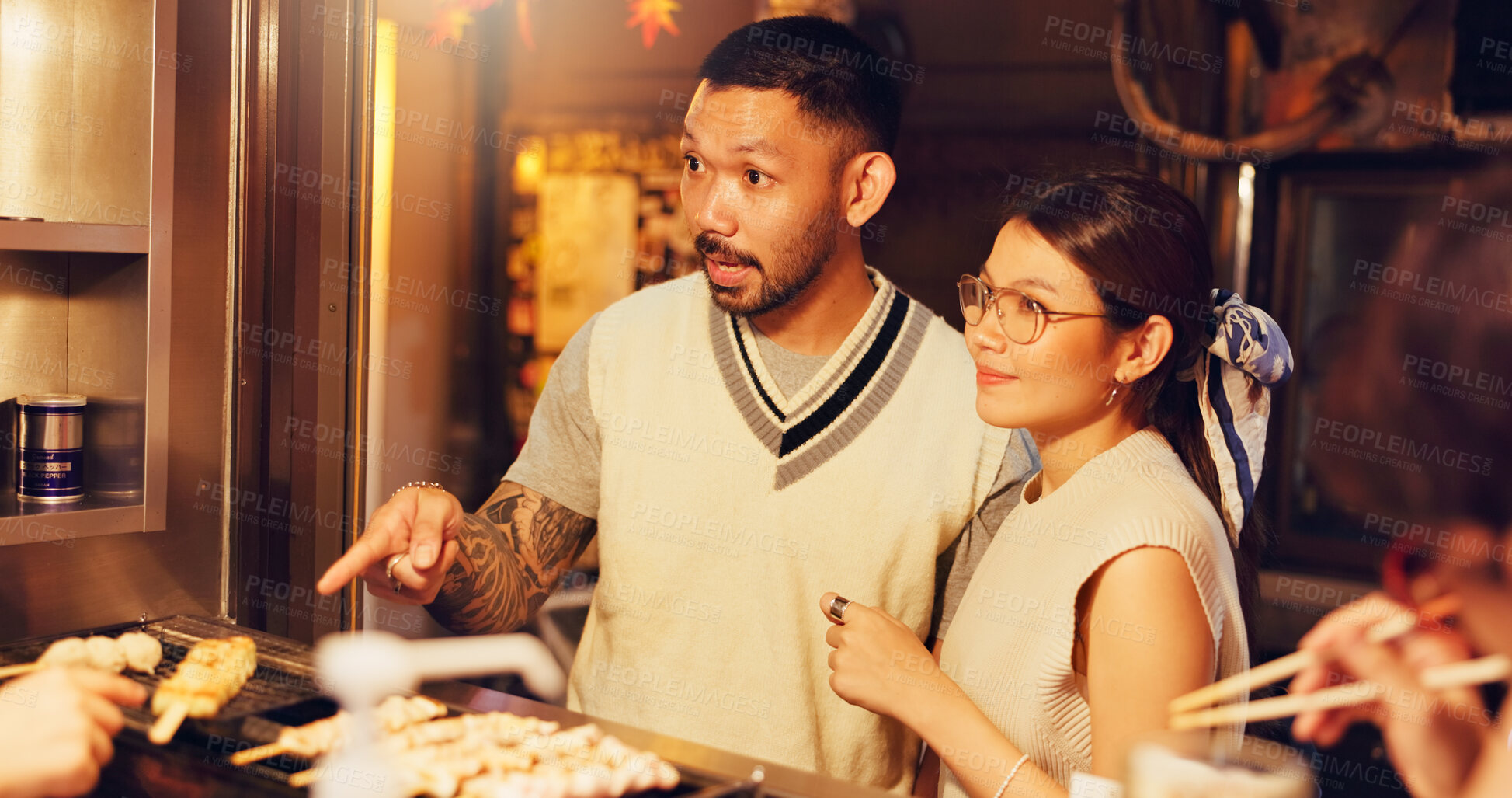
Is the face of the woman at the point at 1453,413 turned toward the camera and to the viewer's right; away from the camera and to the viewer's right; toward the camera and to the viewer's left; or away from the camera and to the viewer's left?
away from the camera and to the viewer's left

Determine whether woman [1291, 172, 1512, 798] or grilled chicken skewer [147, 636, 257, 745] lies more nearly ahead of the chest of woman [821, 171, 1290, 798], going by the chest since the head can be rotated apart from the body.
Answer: the grilled chicken skewer

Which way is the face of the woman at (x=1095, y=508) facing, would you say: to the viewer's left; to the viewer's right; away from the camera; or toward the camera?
to the viewer's left

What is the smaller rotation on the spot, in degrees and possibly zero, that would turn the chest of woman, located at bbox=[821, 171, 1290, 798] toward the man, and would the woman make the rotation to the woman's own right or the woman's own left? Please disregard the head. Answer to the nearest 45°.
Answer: approximately 90° to the woman's own right

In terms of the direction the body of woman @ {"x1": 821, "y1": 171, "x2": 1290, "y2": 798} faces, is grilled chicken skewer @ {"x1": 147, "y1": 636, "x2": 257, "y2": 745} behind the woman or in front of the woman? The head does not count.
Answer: in front

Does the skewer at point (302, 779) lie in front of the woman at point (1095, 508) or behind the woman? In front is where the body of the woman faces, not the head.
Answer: in front

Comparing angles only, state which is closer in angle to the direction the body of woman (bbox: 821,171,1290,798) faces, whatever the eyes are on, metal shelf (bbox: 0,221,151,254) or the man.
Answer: the metal shelf

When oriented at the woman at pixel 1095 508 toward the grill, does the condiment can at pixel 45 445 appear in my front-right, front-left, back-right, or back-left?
front-right

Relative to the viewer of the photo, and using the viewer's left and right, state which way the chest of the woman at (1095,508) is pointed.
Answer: facing the viewer and to the left of the viewer

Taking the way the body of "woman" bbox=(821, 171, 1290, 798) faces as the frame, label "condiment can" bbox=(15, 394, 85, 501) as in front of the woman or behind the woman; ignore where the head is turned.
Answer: in front

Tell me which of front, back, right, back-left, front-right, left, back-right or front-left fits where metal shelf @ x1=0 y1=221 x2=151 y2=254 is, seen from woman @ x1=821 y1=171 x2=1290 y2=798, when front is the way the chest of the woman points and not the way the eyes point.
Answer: front-right

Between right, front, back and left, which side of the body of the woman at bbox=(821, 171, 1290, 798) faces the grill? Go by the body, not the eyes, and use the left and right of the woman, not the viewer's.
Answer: front

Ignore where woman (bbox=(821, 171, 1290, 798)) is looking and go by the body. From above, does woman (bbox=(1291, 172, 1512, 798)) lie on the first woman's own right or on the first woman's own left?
on the first woman's own left

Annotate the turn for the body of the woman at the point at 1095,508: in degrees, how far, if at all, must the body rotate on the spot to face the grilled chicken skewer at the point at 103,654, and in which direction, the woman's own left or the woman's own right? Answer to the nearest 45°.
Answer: approximately 45° to the woman's own right
